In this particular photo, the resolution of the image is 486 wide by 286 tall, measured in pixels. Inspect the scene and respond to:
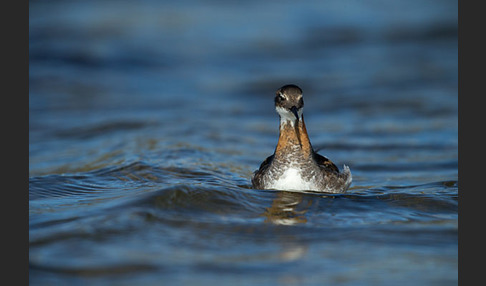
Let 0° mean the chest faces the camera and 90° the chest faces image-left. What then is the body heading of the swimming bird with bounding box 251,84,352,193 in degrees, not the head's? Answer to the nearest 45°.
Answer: approximately 0°
